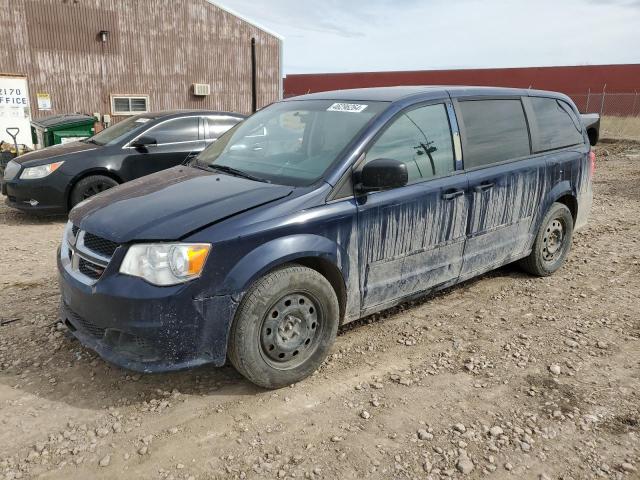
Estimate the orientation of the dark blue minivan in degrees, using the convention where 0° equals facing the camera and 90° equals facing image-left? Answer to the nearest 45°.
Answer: approximately 45°

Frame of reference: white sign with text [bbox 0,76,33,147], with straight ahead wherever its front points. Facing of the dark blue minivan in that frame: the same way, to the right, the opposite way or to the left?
to the right

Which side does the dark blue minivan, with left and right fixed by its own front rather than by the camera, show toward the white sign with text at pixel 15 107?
right

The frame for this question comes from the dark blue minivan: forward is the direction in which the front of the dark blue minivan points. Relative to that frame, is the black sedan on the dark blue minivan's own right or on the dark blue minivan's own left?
on the dark blue minivan's own right

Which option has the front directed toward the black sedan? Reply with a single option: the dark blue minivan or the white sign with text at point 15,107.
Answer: the white sign with text

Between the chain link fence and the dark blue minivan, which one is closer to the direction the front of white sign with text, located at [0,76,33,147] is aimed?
the dark blue minivan

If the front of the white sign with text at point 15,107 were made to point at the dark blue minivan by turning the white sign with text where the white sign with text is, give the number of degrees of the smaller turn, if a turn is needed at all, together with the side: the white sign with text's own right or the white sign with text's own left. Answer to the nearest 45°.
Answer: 0° — it already faces it
